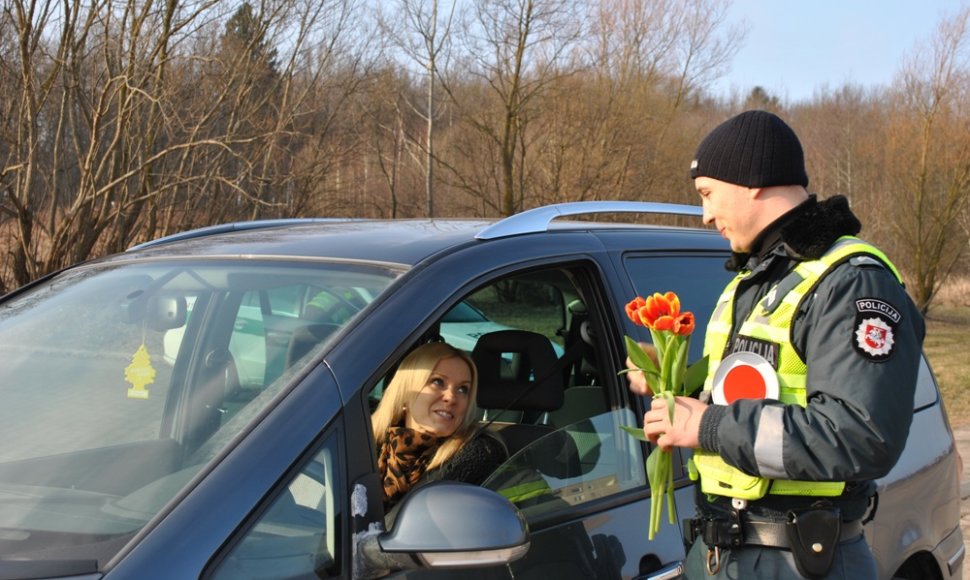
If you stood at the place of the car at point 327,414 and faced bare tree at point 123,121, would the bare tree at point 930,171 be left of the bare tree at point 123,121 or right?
right

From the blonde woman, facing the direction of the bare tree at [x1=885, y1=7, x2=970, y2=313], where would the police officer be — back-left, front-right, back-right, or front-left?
back-right

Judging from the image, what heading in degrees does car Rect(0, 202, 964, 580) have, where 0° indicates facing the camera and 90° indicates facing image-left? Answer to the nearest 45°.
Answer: approximately 45°

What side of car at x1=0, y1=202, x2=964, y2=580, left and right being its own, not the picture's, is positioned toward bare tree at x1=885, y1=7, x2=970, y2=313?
back

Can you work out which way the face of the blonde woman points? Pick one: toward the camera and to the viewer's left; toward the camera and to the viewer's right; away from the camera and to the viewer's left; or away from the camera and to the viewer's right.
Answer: toward the camera and to the viewer's right

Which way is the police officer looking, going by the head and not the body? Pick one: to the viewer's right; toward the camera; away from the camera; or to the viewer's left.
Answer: to the viewer's left
